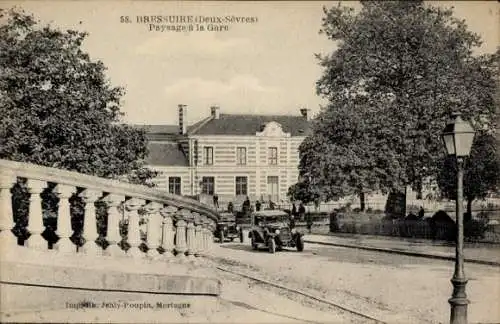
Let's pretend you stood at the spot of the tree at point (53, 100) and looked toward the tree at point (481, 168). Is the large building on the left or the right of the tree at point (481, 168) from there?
left

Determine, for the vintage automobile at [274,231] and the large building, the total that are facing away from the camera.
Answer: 0

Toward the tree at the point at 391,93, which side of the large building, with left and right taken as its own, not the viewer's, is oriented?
left

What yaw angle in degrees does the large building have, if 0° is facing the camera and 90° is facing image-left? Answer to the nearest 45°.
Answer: approximately 0°

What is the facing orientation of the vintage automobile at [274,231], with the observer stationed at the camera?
facing the viewer and to the right of the viewer

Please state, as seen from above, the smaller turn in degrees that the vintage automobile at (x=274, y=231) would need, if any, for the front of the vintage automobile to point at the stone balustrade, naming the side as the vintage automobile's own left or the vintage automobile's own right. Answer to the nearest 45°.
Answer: approximately 45° to the vintage automobile's own right

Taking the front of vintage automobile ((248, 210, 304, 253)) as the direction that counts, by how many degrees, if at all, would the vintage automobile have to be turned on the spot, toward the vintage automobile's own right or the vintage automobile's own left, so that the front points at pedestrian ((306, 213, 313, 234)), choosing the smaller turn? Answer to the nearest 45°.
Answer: approximately 135° to the vintage automobile's own left

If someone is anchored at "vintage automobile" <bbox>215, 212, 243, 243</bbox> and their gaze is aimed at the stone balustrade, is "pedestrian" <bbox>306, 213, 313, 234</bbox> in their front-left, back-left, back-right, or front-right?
back-left

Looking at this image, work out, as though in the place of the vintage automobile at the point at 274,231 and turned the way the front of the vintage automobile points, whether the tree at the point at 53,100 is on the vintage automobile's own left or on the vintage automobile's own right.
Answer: on the vintage automobile's own right

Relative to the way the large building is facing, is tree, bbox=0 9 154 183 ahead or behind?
ahead
